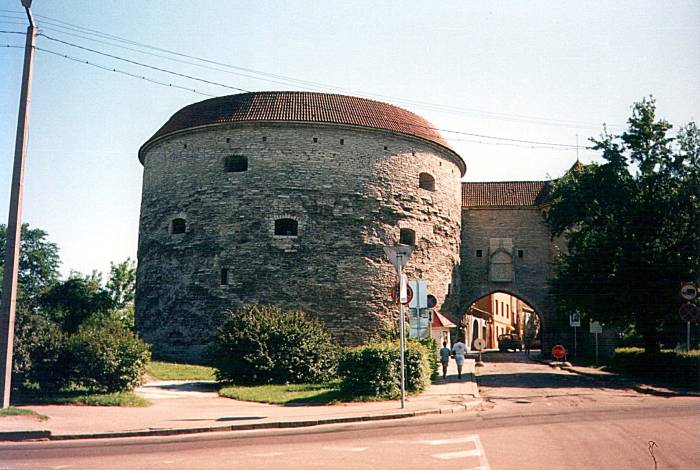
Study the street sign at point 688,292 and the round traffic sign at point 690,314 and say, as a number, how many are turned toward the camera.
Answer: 2

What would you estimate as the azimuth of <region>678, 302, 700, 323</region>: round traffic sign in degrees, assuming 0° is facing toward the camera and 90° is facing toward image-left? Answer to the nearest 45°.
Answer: approximately 0°

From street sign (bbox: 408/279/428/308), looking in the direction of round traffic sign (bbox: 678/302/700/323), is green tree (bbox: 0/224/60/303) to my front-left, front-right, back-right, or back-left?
back-left

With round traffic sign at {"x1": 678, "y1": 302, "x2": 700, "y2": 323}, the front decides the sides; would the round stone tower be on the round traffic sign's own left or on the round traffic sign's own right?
on the round traffic sign's own right

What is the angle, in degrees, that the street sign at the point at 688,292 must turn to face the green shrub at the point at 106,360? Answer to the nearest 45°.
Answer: approximately 45° to its right

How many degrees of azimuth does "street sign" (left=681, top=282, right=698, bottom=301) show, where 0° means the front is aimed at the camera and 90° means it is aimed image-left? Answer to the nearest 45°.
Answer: approximately 0°

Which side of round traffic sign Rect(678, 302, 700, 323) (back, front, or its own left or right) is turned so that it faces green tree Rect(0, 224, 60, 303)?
right

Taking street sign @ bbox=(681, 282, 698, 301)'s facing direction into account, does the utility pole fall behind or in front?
in front
